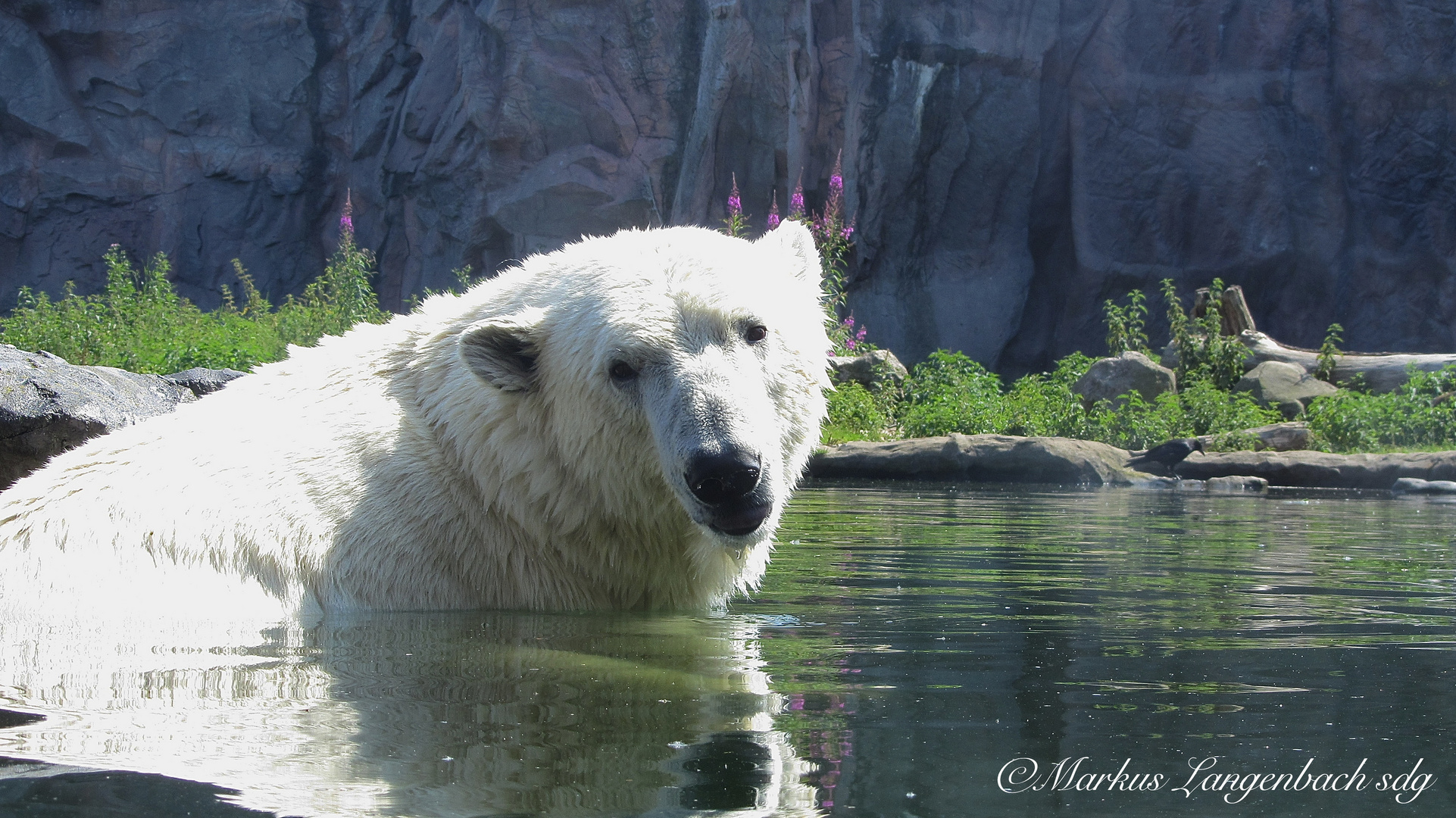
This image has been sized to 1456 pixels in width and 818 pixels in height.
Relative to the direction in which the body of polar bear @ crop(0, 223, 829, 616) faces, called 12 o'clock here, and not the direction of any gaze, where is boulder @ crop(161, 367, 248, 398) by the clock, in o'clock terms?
The boulder is roughly at 7 o'clock from the polar bear.

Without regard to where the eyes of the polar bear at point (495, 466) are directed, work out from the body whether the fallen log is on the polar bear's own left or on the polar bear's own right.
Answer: on the polar bear's own left

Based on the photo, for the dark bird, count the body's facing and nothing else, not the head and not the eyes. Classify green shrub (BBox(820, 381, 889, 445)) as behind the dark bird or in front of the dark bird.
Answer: behind

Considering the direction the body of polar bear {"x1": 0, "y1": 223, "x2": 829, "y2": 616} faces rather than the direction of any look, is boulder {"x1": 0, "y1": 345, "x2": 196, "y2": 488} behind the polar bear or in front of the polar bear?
behind

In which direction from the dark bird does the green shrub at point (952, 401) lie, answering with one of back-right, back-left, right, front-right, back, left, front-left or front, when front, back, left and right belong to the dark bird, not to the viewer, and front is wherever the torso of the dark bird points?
back-left

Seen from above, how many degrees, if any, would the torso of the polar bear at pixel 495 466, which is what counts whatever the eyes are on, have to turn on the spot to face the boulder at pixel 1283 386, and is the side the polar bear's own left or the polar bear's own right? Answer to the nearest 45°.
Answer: approximately 90° to the polar bear's own left

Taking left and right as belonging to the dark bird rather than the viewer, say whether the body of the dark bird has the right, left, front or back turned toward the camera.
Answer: right

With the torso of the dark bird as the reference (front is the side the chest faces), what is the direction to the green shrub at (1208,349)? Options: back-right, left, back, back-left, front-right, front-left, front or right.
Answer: left

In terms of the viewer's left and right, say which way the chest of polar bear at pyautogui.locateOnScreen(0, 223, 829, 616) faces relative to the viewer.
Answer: facing the viewer and to the right of the viewer

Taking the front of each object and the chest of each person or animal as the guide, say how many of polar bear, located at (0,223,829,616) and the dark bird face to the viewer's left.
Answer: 0
